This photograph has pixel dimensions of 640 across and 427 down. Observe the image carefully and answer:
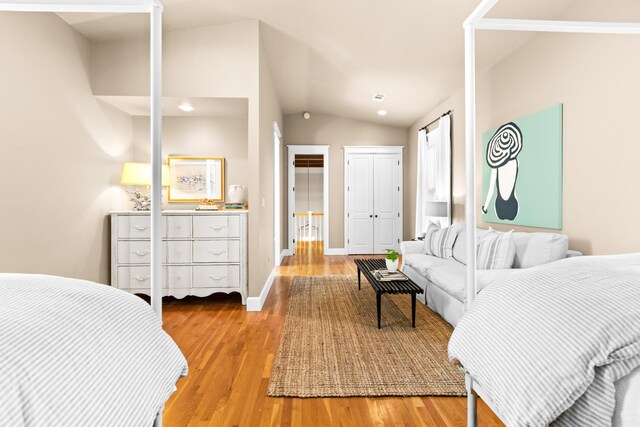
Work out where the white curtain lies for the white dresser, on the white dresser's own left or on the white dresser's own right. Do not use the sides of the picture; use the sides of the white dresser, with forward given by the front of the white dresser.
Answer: on the white dresser's own left

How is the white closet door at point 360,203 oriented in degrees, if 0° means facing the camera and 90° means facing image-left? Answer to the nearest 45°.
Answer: approximately 0°

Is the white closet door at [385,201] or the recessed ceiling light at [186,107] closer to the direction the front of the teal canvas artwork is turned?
the recessed ceiling light

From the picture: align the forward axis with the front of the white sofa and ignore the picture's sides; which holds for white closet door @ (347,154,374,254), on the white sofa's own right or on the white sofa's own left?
on the white sofa's own right
